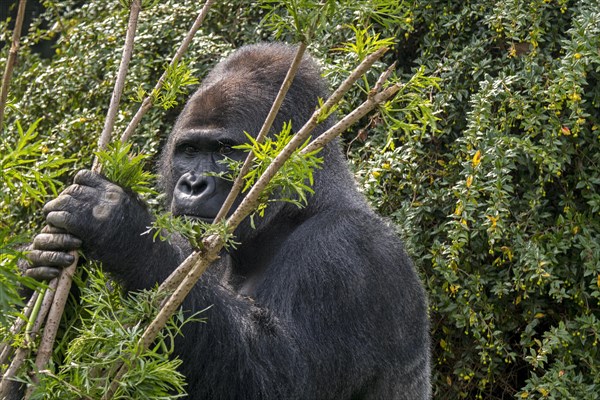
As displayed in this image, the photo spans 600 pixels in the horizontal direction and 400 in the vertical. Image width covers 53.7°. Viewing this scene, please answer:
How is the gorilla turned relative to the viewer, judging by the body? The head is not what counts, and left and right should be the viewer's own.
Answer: facing the viewer and to the left of the viewer

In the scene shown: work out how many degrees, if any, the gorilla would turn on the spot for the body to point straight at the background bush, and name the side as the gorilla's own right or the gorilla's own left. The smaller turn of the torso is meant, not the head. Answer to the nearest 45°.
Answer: approximately 180°
